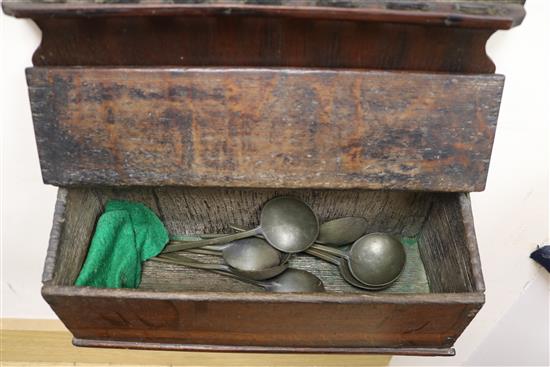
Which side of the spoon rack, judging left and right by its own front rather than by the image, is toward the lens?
front
